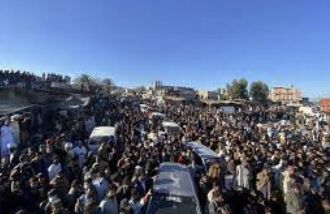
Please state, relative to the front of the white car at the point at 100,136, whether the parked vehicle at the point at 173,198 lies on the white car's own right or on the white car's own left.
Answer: on the white car's own left

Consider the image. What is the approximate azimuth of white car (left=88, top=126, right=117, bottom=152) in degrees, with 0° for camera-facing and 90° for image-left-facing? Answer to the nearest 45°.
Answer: approximately 45°
